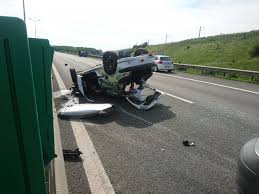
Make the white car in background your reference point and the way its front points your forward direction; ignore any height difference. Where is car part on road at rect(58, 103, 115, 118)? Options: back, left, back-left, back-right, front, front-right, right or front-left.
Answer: back-left

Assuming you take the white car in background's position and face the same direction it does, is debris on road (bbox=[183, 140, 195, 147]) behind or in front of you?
behind

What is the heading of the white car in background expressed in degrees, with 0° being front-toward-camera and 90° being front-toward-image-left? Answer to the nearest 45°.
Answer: approximately 135°

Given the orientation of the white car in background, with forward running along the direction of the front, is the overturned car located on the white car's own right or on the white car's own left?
on the white car's own left
